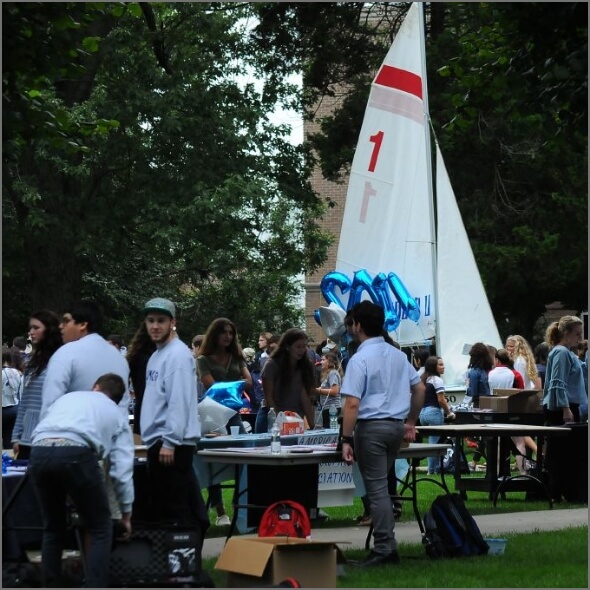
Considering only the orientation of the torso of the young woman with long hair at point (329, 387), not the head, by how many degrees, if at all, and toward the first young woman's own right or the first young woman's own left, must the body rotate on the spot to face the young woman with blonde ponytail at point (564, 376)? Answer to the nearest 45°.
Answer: approximately 135° to the first young woman's own left

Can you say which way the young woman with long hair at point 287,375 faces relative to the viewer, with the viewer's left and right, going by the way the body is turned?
facing the viewer and to the right of the viewer

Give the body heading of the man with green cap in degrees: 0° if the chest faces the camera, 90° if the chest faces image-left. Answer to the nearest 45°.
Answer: approximately 45°

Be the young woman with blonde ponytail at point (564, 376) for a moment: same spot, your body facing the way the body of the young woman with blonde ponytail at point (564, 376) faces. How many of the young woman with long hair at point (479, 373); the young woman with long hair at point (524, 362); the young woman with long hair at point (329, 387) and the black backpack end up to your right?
1
